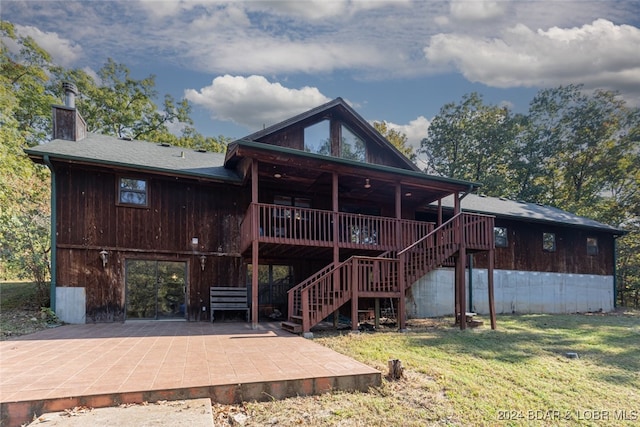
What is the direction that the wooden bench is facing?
toward the camera

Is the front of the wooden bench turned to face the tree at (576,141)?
no

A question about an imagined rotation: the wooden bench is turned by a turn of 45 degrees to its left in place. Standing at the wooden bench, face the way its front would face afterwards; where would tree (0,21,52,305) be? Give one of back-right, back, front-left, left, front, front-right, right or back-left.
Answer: back
